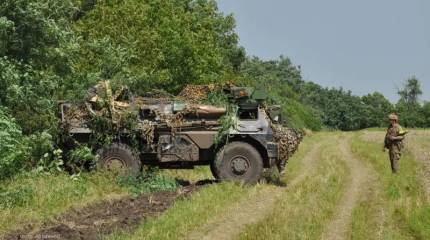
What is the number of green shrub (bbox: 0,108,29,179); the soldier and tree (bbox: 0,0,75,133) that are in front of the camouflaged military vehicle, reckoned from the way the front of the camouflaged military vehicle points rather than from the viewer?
1

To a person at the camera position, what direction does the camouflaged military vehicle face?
facing to the right of the viewer

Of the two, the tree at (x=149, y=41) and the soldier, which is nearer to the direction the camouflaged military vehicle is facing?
the soldier

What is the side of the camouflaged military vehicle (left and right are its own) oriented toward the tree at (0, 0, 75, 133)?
back

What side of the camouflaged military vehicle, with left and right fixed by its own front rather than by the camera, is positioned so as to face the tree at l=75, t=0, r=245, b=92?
left

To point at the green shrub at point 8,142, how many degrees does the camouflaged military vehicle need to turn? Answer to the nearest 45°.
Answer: approximately 135° to its right

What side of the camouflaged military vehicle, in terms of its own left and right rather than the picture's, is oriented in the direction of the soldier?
front
